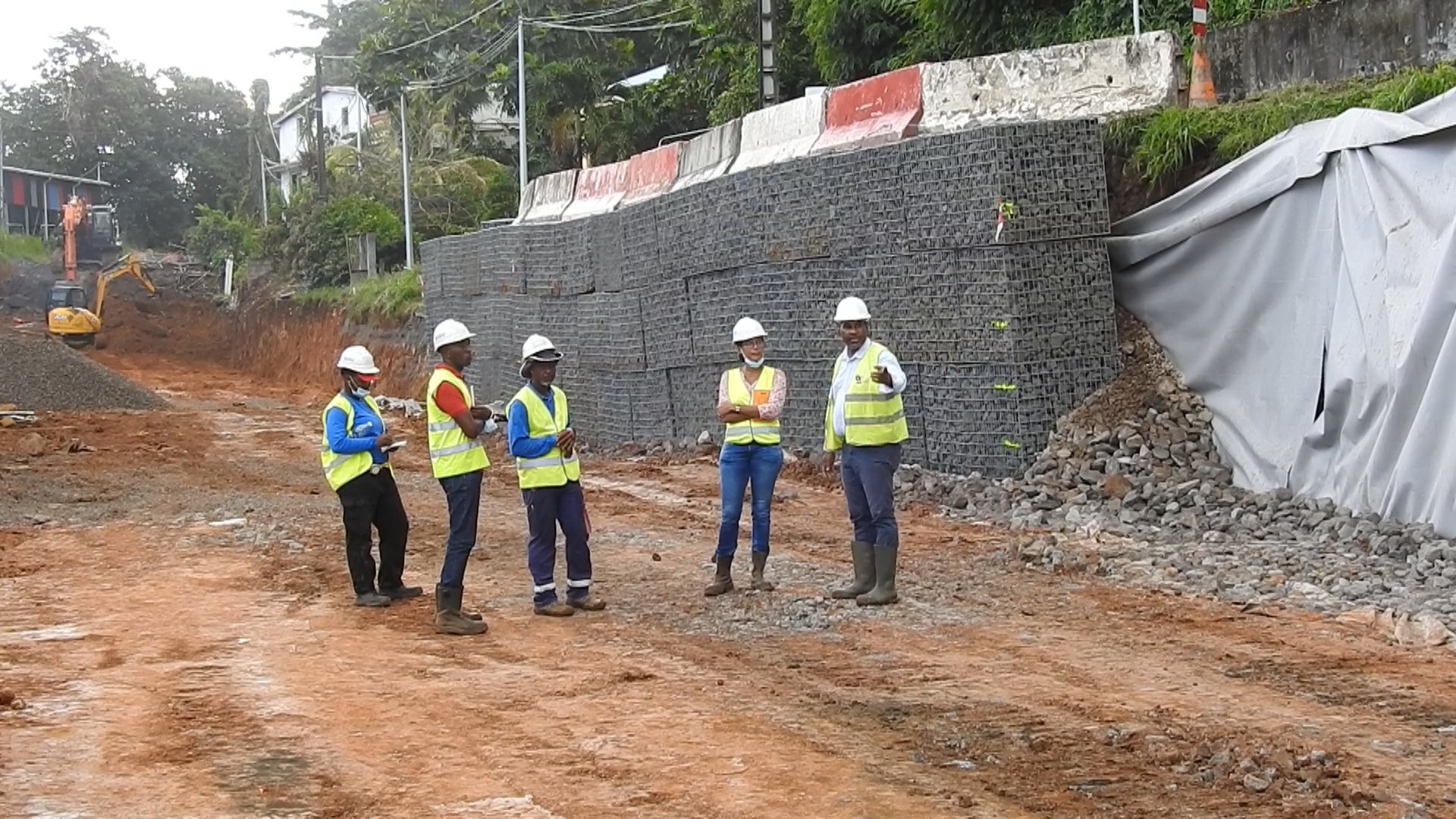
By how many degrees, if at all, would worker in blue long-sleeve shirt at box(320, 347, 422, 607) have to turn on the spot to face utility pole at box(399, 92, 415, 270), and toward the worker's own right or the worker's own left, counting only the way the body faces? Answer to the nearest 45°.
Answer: approximately 135° to the worker's own left

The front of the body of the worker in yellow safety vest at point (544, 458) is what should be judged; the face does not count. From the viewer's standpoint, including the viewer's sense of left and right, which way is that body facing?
facing the viewer and to the right of the viewer

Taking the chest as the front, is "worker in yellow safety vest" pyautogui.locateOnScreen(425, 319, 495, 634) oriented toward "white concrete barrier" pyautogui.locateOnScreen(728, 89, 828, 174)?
no

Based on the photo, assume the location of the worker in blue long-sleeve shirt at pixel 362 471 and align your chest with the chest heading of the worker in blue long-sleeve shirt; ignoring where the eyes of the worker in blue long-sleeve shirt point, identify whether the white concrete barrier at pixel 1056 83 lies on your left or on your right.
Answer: on your left

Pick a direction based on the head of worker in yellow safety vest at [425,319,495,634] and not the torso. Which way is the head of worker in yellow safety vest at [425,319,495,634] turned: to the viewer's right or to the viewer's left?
to the viewer's right

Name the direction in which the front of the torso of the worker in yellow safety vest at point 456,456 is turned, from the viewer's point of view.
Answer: to the viewer's right

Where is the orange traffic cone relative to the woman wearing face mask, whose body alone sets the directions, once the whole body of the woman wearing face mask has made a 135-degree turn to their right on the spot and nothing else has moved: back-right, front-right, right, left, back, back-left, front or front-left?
right

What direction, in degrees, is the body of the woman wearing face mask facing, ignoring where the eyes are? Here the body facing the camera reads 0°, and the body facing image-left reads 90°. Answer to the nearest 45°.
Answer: approximately 0°

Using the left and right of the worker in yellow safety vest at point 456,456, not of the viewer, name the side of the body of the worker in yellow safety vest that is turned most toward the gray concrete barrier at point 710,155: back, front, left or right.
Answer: left

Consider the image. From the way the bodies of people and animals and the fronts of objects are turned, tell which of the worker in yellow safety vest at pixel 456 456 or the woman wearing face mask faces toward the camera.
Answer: the woman wearing face mask

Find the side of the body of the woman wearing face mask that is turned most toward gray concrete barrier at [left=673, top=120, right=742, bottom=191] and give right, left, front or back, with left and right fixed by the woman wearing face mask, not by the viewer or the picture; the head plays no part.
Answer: back

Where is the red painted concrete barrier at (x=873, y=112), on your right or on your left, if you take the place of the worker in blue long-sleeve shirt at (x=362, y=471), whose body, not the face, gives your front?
on your left

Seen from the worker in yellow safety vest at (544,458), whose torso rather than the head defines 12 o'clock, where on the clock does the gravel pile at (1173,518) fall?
The gravel pile is roughly at 10 o'clock from the worker in yellow safety vest.

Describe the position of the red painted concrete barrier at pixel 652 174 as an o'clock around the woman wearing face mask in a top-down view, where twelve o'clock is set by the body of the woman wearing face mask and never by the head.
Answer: The red painted concrete barrier is roughly at 6 o'clock from the woman wearing face mask.

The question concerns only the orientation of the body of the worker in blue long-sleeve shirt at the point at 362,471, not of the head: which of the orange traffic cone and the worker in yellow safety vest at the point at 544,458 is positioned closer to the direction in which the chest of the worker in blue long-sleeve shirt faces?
the worker in yellow safety vest

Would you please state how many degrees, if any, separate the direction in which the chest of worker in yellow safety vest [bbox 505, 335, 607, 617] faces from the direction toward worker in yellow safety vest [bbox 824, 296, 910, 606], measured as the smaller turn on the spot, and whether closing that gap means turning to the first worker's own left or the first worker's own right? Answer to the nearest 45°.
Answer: approximately 45° to the first worker's own left

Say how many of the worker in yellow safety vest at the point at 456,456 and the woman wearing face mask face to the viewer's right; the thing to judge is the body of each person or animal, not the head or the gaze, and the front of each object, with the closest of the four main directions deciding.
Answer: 1
